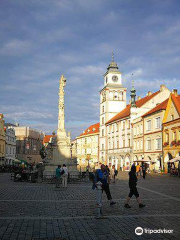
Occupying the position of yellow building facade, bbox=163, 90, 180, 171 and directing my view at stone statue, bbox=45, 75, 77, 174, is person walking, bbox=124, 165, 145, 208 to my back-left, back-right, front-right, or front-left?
front-left

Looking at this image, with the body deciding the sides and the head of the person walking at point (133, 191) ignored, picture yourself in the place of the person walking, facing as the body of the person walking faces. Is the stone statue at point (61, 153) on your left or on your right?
on your left

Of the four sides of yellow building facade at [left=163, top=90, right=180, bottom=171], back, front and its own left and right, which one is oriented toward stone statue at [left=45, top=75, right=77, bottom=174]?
front

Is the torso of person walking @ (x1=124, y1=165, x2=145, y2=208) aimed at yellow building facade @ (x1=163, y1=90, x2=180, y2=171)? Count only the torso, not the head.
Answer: no
